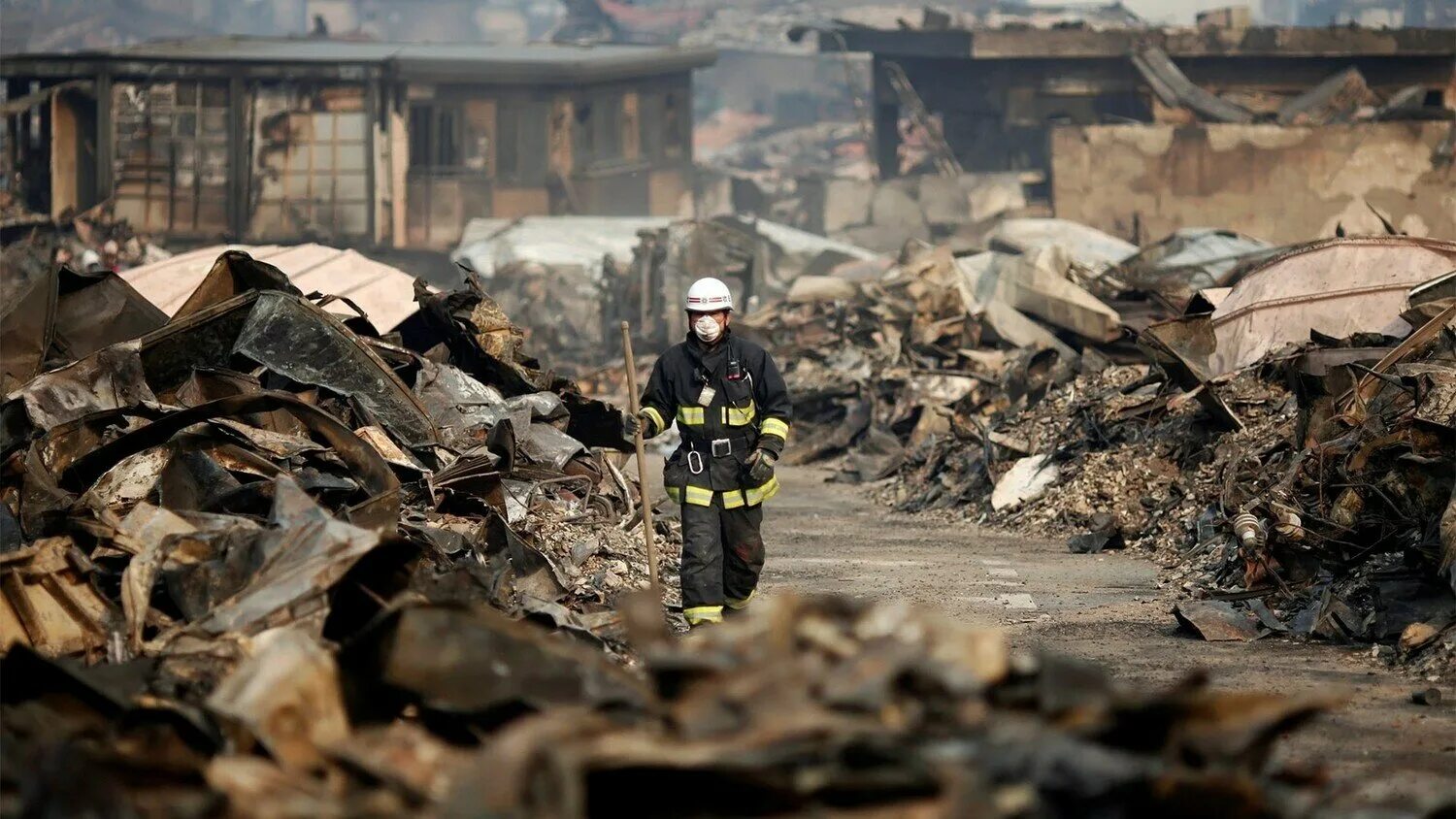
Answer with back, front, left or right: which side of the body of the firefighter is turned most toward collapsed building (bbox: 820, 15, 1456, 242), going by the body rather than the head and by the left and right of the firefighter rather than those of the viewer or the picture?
back

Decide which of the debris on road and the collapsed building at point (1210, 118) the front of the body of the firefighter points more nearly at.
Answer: the debris on road

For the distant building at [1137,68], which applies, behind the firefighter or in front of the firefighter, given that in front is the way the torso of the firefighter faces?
behind

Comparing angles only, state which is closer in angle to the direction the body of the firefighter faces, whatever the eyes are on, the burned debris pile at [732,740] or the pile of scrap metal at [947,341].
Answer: the burned debris pile

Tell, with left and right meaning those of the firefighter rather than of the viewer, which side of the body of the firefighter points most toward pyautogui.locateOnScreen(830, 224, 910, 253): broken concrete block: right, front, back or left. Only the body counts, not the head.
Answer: back

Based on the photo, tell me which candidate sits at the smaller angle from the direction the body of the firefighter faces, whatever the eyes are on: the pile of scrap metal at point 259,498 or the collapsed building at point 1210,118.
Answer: the pile of scrap metal

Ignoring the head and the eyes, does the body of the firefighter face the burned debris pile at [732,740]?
yes

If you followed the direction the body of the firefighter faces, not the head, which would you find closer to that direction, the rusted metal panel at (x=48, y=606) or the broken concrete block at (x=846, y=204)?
the rusted metal panel

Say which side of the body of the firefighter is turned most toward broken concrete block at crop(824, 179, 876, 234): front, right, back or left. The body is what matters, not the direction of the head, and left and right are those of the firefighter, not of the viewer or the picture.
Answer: back

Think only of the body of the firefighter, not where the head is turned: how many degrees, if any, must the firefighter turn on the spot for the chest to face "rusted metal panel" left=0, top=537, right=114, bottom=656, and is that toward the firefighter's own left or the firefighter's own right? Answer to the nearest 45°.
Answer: approximately 45° to the firefighter's own right

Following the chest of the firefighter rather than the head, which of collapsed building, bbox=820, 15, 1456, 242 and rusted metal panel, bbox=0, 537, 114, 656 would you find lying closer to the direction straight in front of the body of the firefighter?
the rusted metal panel

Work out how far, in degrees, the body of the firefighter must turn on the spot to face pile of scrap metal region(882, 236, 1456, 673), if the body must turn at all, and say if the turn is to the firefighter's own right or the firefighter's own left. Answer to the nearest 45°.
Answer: approximately 135° to the firefighter's own left

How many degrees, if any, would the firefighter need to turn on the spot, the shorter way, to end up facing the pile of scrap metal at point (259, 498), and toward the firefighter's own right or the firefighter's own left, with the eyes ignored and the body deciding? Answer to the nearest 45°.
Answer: approximately 90° to the firefighter's own right
